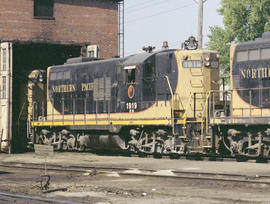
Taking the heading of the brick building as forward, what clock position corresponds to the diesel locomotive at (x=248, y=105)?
The diesel locomotive is roughly at 11 o'clock from the brick building.

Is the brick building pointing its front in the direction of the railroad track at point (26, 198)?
yes

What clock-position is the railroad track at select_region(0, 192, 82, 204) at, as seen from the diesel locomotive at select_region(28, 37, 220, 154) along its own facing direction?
The railroad track is roughly at 2 o'clock from the diesel locomotive.

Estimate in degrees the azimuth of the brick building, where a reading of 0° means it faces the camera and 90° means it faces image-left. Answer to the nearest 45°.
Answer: approximately 0°

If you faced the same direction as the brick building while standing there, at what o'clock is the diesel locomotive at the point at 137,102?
The diesel locomotive is roughly at 11 o'clock from the brick building.

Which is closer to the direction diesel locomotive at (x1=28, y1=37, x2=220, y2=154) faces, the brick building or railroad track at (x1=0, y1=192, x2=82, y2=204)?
the railroad track

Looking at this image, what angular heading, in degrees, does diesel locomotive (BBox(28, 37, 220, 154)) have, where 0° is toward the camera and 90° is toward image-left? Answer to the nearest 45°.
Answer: approximately 315°

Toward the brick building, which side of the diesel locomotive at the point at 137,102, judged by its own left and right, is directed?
back

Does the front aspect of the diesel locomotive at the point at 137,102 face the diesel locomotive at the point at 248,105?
yes
